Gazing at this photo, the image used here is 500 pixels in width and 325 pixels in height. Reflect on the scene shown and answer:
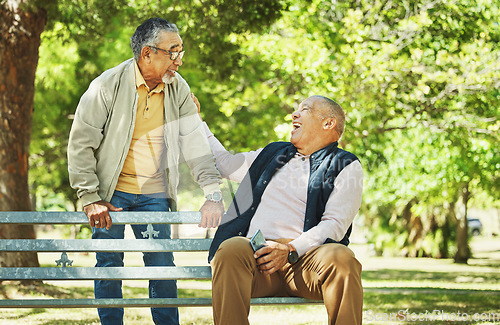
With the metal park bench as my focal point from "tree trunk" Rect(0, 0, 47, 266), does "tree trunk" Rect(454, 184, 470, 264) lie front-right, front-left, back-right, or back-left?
back-left

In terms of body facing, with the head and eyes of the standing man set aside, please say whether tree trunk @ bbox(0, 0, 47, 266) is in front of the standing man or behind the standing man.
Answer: behind

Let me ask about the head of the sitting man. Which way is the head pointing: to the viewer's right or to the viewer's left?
to the viewer's left

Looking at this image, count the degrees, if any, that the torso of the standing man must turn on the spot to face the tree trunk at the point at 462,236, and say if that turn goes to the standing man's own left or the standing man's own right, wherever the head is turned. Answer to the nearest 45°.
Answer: approximately 90° to the standing man's own left

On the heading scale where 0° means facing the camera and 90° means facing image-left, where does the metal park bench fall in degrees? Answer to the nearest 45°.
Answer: approximately 0°

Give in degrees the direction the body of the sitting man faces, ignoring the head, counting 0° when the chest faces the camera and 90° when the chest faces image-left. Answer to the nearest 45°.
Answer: approximately 0°

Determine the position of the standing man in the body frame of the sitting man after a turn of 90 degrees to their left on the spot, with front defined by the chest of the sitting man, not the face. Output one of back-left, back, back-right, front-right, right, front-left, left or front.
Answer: back

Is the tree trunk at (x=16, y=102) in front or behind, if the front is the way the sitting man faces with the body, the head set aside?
behind
